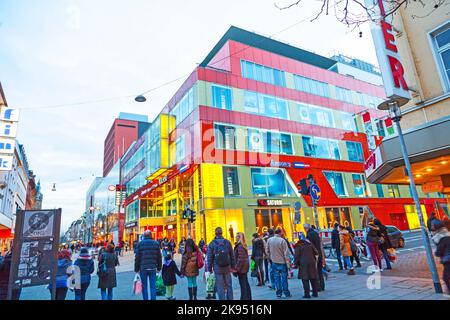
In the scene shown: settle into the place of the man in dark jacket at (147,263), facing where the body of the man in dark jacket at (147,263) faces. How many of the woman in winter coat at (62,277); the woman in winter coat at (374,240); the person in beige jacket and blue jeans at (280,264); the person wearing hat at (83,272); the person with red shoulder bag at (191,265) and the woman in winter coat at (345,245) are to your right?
4

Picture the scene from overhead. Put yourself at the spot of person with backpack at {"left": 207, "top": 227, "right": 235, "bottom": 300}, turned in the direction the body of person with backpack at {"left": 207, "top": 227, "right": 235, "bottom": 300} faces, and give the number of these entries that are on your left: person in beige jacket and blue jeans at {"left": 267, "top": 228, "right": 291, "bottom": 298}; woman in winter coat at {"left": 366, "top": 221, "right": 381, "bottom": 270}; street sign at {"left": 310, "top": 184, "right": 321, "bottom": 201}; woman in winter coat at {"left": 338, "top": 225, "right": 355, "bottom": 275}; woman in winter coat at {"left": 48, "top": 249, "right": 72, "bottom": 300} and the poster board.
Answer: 2

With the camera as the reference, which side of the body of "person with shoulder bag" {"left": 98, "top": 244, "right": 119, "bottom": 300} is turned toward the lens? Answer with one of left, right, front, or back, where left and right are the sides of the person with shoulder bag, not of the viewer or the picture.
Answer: back

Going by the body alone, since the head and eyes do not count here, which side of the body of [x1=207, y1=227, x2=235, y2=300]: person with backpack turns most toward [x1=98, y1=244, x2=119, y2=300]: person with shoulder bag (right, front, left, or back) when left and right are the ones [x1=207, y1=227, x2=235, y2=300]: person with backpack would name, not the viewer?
left

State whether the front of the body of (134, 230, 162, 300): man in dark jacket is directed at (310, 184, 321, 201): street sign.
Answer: no

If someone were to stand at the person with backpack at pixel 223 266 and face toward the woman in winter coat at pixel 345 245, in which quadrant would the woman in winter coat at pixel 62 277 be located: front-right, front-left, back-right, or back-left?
back-left

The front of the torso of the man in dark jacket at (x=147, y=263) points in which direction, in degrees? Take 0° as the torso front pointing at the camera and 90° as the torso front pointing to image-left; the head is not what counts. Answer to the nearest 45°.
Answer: approximately 180°

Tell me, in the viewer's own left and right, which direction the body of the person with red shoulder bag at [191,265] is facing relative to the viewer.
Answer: facing away from the viewer

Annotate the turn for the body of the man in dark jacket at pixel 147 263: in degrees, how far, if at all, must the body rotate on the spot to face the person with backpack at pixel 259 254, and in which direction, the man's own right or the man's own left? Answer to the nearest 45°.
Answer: approximately 90° to the man's own right

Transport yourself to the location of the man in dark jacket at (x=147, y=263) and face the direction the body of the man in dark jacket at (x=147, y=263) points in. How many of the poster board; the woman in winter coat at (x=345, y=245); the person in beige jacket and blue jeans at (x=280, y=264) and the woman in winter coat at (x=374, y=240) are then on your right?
3

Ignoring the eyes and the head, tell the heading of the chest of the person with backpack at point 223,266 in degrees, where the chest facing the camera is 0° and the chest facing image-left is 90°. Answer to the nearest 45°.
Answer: approximately 180°
